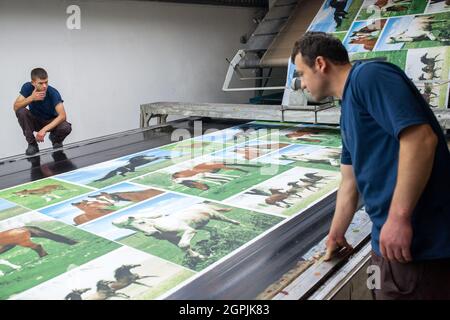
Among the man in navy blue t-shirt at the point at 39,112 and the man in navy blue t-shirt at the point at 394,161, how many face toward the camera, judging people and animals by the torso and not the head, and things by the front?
1

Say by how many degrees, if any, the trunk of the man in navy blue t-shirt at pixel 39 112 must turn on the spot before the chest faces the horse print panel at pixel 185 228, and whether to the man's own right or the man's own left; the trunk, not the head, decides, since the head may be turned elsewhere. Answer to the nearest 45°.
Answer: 0° — they already face it

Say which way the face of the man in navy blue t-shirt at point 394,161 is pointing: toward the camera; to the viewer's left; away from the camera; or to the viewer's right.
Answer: to the viewer's left

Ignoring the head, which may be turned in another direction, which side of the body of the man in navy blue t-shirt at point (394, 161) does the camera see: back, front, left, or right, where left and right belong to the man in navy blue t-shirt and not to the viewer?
left

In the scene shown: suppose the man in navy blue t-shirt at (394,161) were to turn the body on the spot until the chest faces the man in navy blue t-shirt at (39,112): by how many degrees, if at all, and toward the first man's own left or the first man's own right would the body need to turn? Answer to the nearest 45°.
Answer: approximately 45° to the first man's own right

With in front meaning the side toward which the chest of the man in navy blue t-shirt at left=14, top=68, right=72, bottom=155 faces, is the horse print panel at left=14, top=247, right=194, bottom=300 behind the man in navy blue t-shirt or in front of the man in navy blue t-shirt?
in front

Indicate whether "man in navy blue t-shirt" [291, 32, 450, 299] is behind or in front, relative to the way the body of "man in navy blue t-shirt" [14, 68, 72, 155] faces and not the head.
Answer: in front

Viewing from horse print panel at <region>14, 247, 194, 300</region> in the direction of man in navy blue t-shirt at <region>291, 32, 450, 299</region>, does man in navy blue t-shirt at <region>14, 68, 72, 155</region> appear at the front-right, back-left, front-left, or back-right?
back-left
